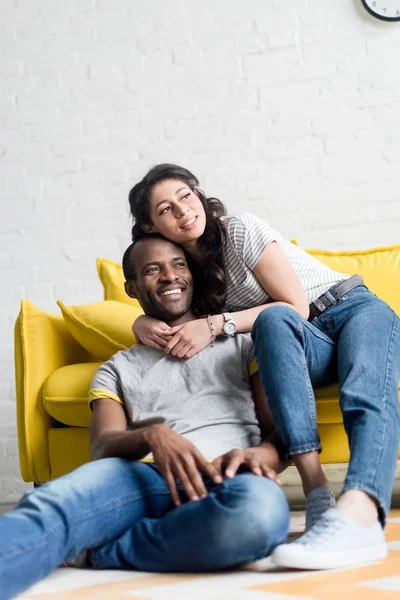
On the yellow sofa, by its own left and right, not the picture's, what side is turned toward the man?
front

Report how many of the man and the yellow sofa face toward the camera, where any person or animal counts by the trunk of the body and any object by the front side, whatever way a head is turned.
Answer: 2

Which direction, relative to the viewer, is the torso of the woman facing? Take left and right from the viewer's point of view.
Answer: facing the viewer and to the left of the viewer

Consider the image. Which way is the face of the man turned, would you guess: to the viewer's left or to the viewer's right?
to the viewer's right

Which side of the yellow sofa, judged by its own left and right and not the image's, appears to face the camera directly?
front

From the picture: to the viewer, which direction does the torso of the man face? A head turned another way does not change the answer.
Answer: toward the camera

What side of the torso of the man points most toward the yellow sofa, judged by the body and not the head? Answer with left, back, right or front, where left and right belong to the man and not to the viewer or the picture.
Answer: back

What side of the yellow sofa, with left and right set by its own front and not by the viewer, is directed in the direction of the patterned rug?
front
